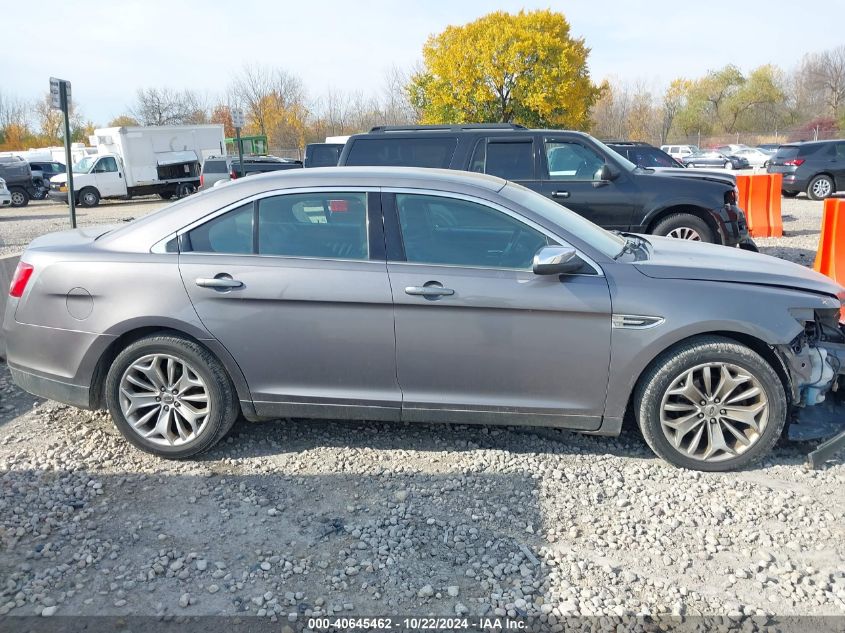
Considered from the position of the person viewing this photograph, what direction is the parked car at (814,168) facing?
facing away from the viewer and to the right of the viewer

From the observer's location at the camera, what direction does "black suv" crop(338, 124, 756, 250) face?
facing to the right of the viewer

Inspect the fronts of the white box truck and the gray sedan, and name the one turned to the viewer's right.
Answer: the gray sedan

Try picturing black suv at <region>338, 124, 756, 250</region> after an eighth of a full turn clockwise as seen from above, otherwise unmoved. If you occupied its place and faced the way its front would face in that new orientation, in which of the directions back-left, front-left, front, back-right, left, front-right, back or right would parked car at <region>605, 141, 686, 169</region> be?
back-left

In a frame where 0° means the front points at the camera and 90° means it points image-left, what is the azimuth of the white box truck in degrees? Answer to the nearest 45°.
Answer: approximately 45°

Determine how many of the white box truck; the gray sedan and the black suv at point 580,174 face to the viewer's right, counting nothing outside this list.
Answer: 2

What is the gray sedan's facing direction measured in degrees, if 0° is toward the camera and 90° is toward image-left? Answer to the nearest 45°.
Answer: approximately 270°

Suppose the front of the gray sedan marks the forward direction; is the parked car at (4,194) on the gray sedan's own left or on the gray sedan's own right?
on the gray sedan's own left

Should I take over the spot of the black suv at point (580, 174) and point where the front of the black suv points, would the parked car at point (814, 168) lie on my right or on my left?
on my left
